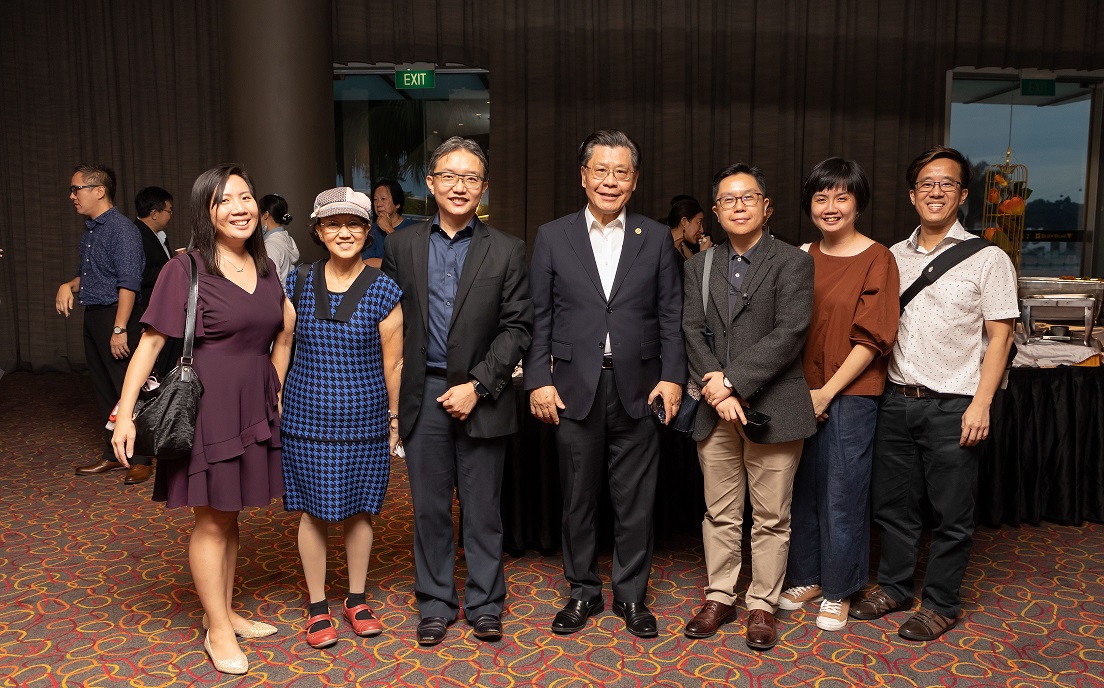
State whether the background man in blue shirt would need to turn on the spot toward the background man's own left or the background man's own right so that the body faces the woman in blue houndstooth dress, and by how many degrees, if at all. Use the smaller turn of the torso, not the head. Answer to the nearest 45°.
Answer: approximately 90° to the background man's own left

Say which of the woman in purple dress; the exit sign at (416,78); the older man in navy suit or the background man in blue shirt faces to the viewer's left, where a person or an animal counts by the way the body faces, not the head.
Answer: the background man in blue shirt

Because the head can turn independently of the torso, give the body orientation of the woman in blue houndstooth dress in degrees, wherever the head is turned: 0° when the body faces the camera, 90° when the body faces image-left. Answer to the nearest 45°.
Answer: approximately 0°

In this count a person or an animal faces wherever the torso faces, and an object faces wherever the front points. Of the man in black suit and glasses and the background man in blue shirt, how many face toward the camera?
1

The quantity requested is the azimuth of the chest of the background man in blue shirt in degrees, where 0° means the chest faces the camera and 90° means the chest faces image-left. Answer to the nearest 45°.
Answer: approximately 90°

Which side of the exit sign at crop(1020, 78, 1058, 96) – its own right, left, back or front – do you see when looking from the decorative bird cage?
front

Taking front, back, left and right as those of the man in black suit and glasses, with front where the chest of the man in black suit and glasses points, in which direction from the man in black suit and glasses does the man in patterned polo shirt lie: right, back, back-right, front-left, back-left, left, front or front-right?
left

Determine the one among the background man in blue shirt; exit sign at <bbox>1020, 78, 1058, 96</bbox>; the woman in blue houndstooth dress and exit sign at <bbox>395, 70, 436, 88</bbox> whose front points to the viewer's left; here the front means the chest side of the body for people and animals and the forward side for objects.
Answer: the background man in blue shirt

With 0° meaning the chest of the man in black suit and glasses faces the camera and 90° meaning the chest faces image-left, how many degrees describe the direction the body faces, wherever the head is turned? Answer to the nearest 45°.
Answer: approximately 0°

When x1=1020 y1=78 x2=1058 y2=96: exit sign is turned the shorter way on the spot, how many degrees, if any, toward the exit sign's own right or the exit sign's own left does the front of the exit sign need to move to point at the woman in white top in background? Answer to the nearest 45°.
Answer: approximately 45° to the exit sign's own right
